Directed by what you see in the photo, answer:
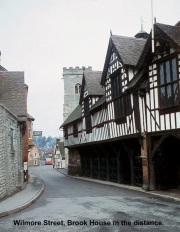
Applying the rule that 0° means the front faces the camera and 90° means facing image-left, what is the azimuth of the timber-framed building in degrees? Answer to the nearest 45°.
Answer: approximately 45°
